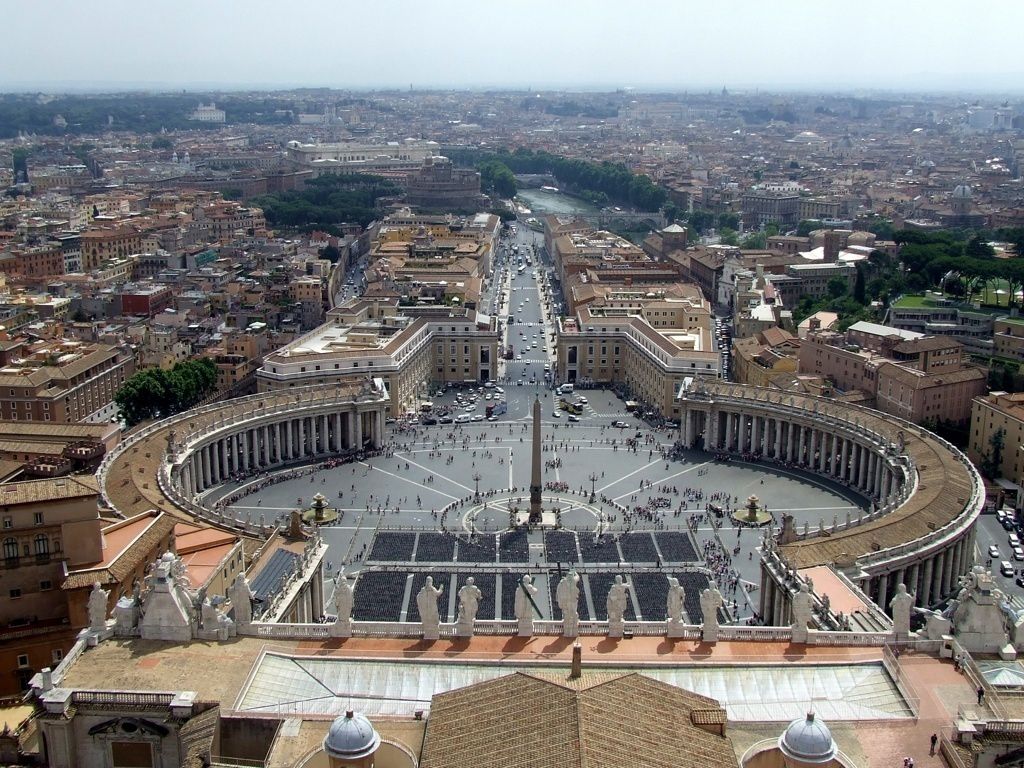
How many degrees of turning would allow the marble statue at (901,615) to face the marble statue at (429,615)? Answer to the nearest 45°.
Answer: approximately 90° to its left

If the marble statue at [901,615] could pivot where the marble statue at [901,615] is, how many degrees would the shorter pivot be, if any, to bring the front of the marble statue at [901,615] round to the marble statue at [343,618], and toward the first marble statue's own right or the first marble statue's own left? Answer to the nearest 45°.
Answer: approximately 90° to the first marble statue's own left

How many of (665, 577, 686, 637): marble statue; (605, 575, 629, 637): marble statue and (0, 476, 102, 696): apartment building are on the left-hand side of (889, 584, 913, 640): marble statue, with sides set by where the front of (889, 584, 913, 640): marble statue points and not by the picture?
3

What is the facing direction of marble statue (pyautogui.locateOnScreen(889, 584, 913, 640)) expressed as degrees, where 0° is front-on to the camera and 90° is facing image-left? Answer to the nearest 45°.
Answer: approximately 180°

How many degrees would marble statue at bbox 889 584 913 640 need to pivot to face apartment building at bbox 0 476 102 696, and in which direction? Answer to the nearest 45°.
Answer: approximately 90° to its left

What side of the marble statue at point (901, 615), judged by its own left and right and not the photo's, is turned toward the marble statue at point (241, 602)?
left
